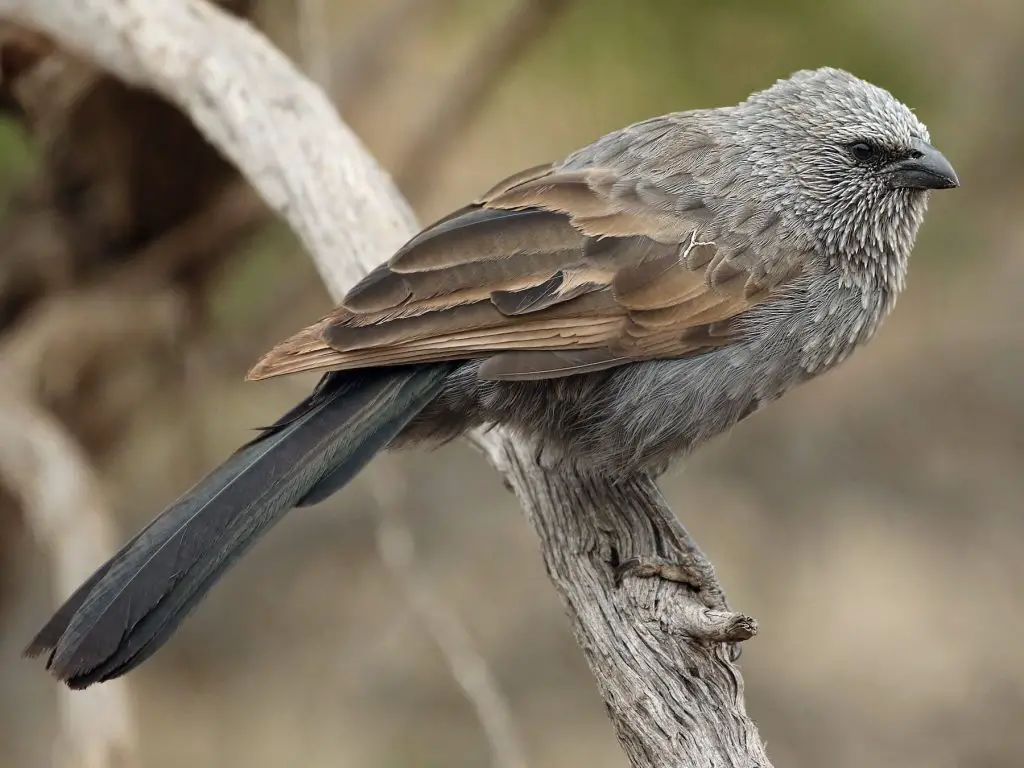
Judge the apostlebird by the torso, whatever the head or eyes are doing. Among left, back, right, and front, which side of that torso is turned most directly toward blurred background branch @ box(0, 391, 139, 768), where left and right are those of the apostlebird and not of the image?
left

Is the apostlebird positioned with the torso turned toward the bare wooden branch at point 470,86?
no

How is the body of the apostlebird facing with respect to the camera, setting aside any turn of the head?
to the viewer's right
